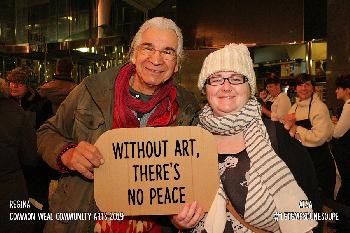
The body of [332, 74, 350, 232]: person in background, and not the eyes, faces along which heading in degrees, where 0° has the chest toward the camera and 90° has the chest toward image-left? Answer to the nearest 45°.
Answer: approximately 90°

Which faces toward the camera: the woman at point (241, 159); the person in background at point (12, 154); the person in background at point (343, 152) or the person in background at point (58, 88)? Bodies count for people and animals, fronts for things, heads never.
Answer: the woman

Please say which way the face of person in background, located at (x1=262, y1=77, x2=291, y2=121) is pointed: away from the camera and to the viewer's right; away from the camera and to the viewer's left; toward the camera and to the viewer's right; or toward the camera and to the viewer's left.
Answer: toward the camera and to the viewer's left

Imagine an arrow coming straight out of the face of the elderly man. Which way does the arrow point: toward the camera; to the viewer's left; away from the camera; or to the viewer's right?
toward the camera

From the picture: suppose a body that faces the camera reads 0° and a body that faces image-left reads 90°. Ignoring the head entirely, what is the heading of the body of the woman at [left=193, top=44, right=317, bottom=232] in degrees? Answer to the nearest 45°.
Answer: approximately 0°

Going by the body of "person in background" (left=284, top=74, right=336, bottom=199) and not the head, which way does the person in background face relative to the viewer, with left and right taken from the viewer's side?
facing the viewer and to the left of the viewer

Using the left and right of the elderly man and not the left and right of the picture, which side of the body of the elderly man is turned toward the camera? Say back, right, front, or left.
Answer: front
